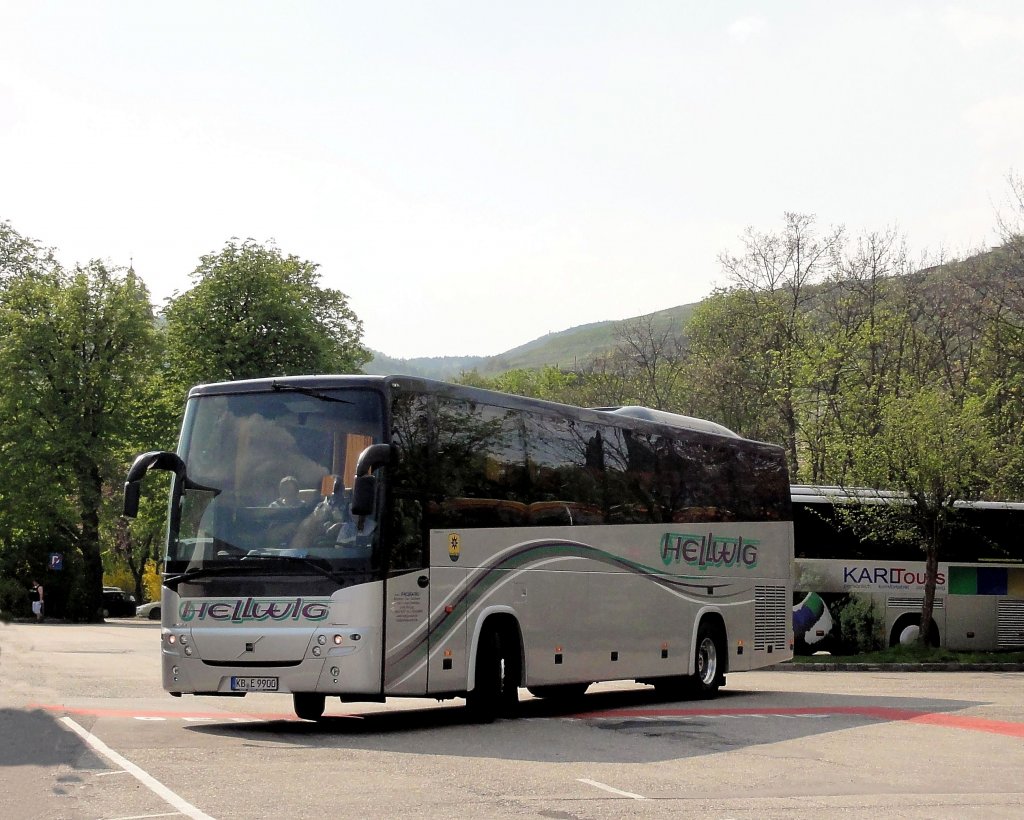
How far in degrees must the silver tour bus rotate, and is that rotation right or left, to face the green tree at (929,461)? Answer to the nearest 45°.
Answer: approximately 180°

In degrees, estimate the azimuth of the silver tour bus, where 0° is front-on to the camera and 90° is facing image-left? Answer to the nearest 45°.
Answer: approximately 45°
